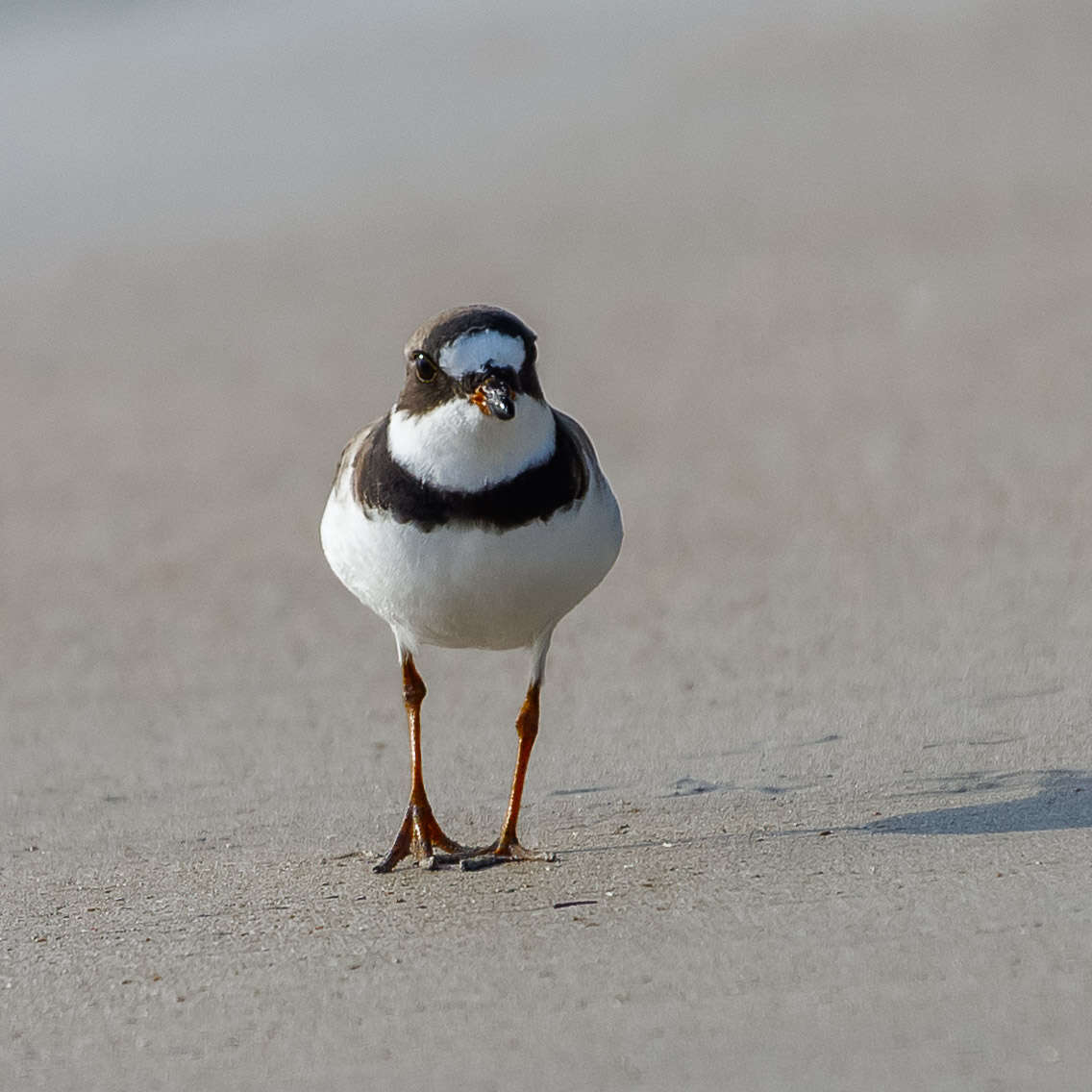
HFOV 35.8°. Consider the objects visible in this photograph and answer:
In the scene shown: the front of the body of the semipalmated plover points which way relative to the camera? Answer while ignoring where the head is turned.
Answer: toward the camera
